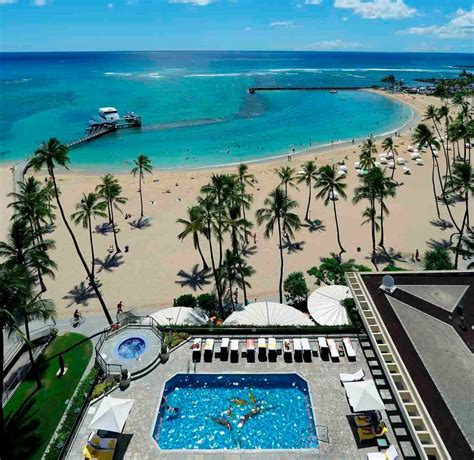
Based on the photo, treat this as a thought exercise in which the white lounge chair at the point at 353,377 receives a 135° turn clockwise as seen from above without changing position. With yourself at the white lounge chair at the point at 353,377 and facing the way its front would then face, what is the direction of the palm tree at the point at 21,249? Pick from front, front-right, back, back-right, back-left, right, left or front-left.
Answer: back-left

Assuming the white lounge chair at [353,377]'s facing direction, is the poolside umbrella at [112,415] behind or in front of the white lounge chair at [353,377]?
in front

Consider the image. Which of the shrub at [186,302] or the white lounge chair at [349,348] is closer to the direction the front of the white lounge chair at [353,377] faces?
the shrub

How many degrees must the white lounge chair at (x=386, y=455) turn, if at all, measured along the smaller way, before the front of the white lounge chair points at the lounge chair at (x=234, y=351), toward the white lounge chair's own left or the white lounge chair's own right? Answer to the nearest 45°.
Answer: approximately 45° to the white lounge chair's own right

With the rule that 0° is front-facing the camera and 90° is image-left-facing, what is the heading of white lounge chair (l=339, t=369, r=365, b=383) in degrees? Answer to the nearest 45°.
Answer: approximately 90°

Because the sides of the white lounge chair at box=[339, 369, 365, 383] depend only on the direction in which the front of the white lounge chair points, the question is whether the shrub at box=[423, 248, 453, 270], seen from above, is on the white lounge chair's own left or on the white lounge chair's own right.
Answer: on the white lounge chair's own right

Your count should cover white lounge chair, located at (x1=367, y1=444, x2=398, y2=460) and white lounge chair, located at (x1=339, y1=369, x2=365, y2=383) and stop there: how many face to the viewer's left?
2

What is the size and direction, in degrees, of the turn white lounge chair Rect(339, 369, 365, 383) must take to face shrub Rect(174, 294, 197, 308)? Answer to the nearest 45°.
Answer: approximately 45° to its right

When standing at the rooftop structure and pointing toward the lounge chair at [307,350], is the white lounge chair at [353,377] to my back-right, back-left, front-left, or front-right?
front-left

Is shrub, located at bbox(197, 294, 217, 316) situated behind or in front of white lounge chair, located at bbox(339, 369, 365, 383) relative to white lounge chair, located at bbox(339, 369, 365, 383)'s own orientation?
in front

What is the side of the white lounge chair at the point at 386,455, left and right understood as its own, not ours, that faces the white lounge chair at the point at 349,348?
right

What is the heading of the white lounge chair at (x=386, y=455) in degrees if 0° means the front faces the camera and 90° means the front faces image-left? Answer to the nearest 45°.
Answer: approximately 90°

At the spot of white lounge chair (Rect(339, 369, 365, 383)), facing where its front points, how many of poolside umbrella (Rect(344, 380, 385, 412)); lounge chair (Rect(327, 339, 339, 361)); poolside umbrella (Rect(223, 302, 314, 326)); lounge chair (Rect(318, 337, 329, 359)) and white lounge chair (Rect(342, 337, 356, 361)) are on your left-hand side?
1
